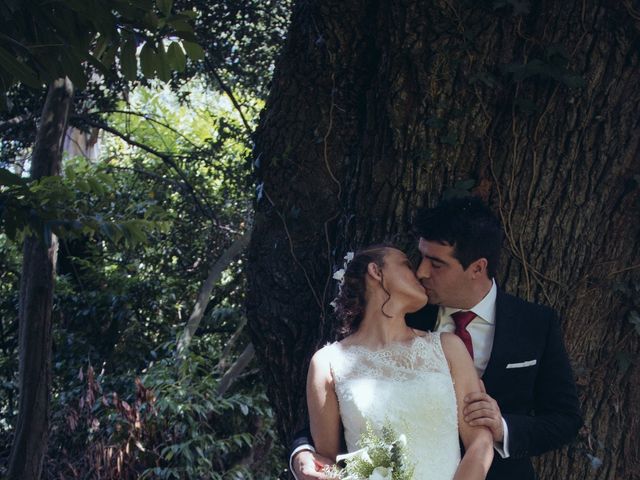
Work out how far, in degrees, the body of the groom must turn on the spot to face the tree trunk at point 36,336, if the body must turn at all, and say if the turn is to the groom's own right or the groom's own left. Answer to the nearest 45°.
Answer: approximately 90° to the groom's own right

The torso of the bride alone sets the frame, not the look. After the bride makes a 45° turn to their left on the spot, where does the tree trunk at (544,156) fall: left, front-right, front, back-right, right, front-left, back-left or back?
left

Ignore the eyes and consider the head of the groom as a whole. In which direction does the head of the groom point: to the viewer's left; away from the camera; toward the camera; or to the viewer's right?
to the viewer's left

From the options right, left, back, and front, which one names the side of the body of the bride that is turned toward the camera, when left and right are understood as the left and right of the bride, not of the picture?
front

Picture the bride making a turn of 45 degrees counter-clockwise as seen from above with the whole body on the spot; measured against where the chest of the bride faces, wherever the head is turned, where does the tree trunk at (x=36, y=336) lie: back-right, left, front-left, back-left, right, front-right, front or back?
back

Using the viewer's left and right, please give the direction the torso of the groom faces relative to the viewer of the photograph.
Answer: facing the viewer and to the left of the viewer

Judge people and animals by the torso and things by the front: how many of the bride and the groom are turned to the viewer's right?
0
